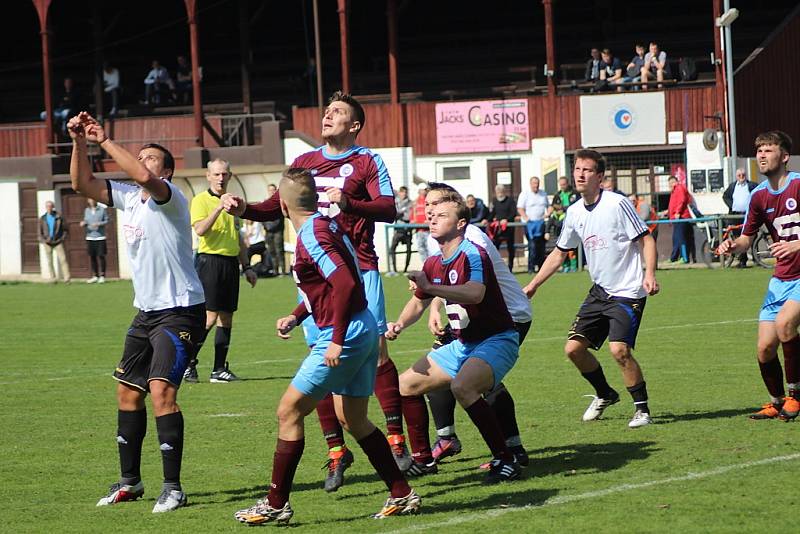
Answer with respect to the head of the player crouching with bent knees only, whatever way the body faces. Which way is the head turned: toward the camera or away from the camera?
toward the camera

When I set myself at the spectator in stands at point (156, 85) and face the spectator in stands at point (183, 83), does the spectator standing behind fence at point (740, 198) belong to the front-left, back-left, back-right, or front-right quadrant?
front-right

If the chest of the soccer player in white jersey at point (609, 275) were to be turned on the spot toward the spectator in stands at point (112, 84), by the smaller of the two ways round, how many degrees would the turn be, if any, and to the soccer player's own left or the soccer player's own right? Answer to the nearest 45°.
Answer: approximately 90° to the soccer player's own right

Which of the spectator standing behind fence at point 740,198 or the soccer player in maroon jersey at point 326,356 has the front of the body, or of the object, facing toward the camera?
the spectator standing behind fence

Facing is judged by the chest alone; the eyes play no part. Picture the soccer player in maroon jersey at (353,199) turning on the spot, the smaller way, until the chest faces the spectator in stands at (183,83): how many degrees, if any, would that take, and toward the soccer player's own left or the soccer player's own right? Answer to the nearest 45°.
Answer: approximately 135° to the soccer player's own right

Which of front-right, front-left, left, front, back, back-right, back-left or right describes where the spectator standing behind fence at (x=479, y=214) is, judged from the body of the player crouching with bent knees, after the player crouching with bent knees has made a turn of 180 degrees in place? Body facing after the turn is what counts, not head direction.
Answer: front-left

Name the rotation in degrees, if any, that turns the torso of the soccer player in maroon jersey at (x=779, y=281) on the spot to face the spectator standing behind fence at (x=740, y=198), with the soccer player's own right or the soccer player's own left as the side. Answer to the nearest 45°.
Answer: approximately 135° to the soccer player's own right

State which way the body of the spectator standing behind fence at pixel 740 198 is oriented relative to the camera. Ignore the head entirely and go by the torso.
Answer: toward the camera

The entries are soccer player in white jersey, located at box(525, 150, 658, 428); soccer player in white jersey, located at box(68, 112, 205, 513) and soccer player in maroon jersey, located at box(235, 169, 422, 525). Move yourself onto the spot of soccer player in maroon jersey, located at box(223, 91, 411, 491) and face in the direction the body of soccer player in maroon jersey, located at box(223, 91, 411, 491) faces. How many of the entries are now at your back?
1

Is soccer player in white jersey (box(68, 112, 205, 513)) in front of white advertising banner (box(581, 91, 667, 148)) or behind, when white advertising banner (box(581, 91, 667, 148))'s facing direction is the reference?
in front

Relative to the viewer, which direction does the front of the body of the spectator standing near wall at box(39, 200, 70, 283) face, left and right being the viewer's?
facing the viewer

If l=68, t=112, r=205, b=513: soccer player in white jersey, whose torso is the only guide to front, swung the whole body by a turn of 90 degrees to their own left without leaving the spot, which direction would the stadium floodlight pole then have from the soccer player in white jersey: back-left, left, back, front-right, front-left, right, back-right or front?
left

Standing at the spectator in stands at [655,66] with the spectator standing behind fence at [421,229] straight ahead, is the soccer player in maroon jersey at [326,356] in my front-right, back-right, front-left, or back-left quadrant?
front-left

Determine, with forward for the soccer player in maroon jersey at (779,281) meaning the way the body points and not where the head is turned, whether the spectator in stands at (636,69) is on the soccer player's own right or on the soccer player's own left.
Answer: on the soccer player's own right

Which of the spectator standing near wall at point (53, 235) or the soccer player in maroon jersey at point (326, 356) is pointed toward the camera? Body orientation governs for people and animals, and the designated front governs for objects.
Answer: the spectator standing near wall

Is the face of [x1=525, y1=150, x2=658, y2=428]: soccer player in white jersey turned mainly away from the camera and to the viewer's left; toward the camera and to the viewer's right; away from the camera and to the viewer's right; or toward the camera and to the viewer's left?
toward the camera and to the viewer's left

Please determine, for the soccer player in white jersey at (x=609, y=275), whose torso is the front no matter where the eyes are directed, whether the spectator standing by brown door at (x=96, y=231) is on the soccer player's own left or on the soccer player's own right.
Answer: on the soccer player's own right

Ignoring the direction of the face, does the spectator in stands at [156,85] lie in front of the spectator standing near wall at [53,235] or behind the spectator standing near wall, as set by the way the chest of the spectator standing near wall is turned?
behind

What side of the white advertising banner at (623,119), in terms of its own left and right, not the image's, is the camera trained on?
front
